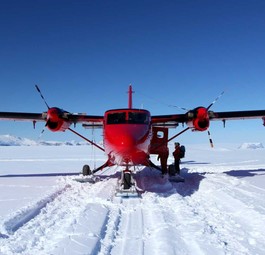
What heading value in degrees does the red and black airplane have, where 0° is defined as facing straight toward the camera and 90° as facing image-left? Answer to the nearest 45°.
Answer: approximately 0°
